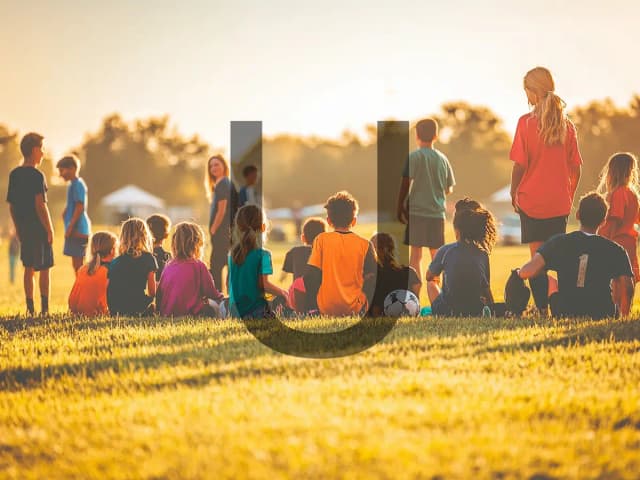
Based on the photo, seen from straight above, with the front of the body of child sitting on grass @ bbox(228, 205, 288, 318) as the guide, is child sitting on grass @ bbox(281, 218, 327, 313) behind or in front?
in front

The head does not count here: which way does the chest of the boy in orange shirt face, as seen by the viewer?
away from the camera

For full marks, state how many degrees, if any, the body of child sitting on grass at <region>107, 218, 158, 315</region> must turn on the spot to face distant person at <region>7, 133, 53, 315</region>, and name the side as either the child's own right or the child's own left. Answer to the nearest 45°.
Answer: approximately 45° to the child's own left

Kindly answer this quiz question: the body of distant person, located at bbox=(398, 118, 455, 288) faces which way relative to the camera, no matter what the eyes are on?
away from the camera

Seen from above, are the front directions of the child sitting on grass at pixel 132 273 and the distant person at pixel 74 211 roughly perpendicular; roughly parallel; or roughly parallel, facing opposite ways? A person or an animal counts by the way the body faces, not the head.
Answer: roughly perpendicular

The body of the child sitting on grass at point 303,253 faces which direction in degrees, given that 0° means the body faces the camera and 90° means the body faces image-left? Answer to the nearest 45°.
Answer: approximately 180°

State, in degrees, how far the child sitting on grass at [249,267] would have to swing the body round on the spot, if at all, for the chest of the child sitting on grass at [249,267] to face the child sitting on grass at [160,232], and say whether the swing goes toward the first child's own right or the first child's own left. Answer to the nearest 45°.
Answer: approximately 90° to the first child's own left

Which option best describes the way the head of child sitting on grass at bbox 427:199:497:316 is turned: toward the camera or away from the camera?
away from the camera

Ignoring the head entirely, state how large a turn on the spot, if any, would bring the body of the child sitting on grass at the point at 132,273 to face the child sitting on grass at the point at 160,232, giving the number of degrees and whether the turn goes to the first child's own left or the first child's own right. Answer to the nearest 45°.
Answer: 0° — they already face them

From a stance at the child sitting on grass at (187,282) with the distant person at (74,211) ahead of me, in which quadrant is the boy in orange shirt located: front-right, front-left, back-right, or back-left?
back-right

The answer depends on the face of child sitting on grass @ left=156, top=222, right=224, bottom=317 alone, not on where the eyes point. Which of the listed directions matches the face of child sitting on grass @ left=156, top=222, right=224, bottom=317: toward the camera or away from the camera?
away from the camera

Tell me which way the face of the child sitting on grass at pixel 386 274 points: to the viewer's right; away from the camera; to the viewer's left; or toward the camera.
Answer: away from the camera

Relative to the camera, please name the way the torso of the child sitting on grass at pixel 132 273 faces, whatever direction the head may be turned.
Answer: away from the camera
